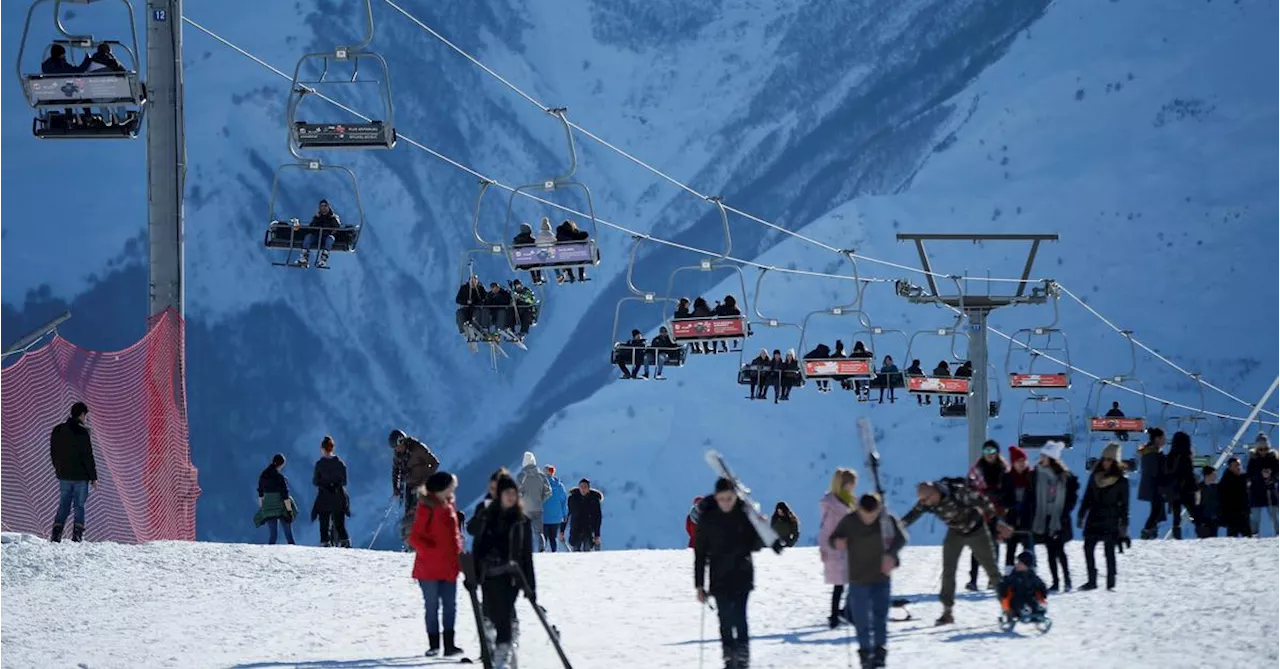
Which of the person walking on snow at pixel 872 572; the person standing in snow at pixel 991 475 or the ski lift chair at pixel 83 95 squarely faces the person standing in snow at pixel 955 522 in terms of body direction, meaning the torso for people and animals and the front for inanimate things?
the person standing in snow at pixel 991 475

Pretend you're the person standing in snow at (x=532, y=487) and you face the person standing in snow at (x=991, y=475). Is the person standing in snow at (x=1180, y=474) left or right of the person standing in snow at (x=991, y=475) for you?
left

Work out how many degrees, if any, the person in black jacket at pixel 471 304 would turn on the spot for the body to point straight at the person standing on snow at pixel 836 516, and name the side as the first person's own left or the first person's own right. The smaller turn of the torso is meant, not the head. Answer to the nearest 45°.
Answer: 0° — they already face them

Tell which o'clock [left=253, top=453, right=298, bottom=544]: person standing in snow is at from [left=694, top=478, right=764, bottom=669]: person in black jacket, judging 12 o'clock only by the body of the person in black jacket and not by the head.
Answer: The person standing in snow is roughly at 5 o'clock from the person in black jacket.

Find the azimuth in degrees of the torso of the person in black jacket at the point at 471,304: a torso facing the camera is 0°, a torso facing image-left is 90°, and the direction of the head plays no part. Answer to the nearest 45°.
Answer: approximately 0°

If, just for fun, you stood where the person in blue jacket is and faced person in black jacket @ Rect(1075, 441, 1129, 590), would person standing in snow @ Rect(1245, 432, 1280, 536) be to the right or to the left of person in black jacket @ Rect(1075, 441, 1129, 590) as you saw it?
left

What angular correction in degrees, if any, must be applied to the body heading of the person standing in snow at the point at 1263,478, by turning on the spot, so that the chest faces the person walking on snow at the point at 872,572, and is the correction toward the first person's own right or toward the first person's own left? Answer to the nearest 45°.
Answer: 0° — they already face them

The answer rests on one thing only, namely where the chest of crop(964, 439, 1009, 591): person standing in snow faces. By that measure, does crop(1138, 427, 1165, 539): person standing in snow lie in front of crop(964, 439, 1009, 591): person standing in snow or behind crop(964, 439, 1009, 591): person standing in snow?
behind
